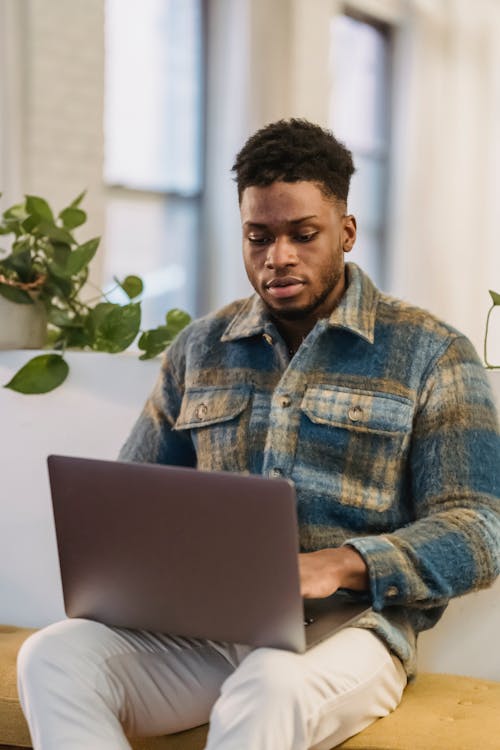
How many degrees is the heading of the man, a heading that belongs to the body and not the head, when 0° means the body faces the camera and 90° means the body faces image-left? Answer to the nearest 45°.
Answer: approximately 45°

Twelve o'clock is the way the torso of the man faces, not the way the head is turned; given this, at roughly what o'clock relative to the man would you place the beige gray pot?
The beige gray pot is roughly at 3 o'clock from the man.

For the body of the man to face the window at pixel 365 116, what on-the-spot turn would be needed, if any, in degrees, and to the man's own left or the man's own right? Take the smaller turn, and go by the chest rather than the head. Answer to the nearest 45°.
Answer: approximately 135° to the man's own right

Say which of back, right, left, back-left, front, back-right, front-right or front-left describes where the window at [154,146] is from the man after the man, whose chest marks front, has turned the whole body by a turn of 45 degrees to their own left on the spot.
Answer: back

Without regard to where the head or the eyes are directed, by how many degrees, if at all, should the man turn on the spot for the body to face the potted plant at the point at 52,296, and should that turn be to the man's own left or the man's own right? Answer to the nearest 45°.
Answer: approximately 90° to the man's own right

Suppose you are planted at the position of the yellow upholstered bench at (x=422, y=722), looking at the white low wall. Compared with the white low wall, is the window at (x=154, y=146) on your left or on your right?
right

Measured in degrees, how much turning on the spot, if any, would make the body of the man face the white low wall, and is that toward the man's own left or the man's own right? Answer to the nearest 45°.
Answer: approximately 90° to the man's own right
